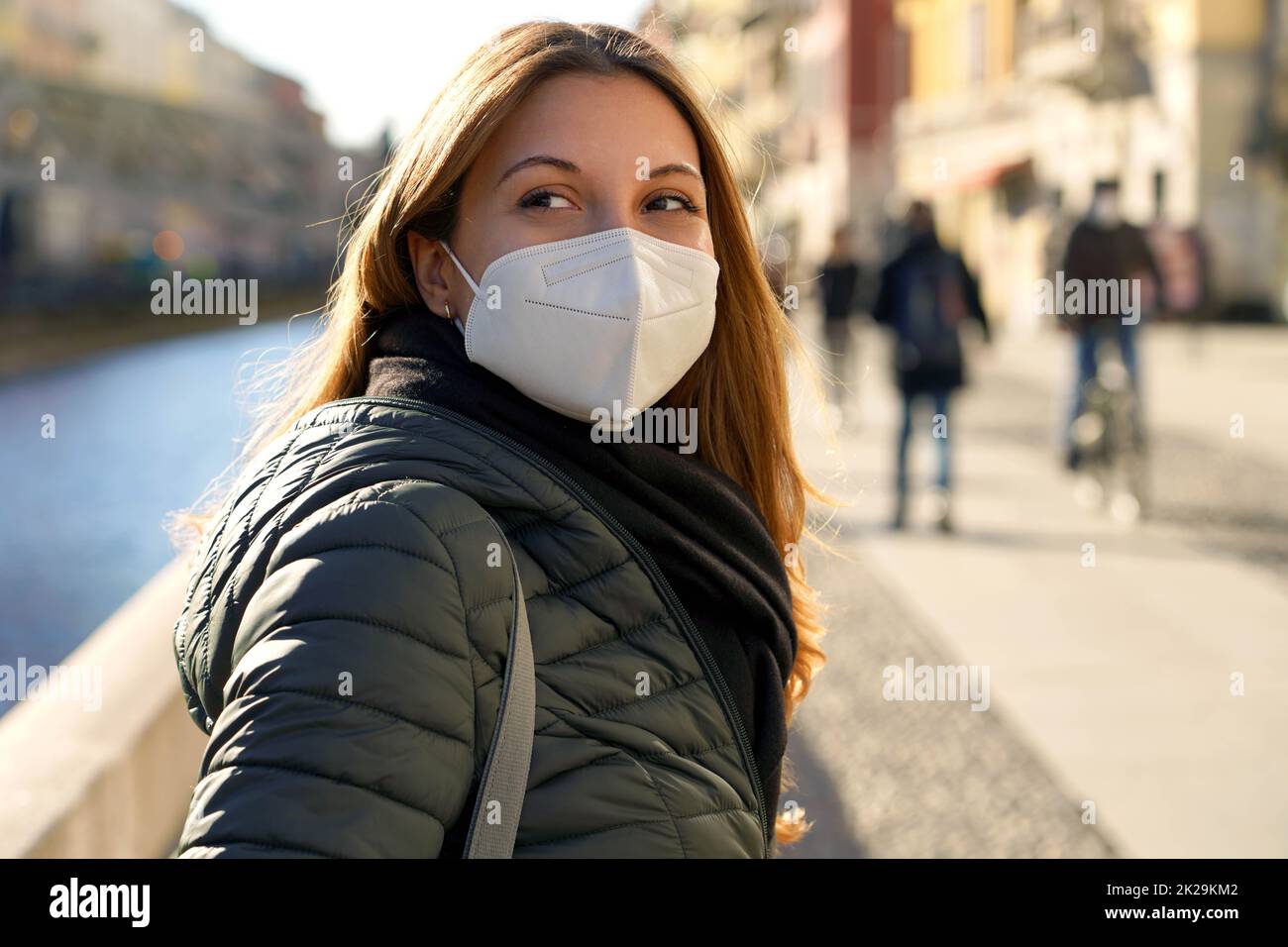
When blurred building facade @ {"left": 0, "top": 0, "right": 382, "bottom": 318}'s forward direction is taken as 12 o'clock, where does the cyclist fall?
The cyclist is roughly at 1 o'clock from the blurred building facade.

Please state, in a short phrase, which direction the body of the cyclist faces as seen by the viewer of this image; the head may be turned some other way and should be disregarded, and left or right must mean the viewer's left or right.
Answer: facing the viewer

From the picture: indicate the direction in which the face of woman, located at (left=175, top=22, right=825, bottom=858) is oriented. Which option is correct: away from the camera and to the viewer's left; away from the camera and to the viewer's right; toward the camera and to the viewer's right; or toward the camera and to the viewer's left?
toward the camera and to the viewer's right

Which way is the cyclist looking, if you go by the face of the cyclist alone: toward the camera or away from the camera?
toward the camera

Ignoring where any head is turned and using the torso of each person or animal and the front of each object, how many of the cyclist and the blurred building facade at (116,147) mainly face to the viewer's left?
0

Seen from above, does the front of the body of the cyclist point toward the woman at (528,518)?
yes

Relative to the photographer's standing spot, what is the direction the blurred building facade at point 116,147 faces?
facing the viewer and to the right of the viewer

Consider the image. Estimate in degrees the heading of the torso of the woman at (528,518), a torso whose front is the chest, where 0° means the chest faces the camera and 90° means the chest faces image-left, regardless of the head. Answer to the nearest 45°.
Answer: approximately 315°

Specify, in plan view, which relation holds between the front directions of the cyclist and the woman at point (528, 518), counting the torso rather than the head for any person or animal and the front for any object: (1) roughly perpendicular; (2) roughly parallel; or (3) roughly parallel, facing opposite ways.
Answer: roughly perpendicular

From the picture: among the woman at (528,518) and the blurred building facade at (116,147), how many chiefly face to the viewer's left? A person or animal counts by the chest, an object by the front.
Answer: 0

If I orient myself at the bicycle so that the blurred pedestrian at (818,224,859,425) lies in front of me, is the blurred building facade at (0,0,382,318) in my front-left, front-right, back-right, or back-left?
front-left

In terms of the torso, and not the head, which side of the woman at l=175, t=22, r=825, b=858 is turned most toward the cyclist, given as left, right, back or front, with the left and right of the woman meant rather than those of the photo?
left

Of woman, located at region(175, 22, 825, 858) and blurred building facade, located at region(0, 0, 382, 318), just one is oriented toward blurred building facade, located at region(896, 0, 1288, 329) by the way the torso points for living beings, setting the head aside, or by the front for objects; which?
blurred building facade, located at region(0, 0, 382, 318)

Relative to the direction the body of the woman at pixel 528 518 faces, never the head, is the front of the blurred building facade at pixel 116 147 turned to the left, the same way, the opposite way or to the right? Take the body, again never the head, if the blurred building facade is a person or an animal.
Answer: the same way

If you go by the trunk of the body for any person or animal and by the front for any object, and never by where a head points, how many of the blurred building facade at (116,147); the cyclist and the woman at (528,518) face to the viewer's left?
0

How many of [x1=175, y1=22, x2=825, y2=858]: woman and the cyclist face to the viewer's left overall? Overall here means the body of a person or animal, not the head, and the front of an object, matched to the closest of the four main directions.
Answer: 0

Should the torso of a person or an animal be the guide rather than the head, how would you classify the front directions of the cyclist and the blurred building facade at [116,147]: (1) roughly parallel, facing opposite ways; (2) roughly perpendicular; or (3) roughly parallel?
roughly perpendicular

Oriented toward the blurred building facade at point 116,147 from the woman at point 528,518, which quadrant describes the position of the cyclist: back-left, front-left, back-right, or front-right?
front-right
